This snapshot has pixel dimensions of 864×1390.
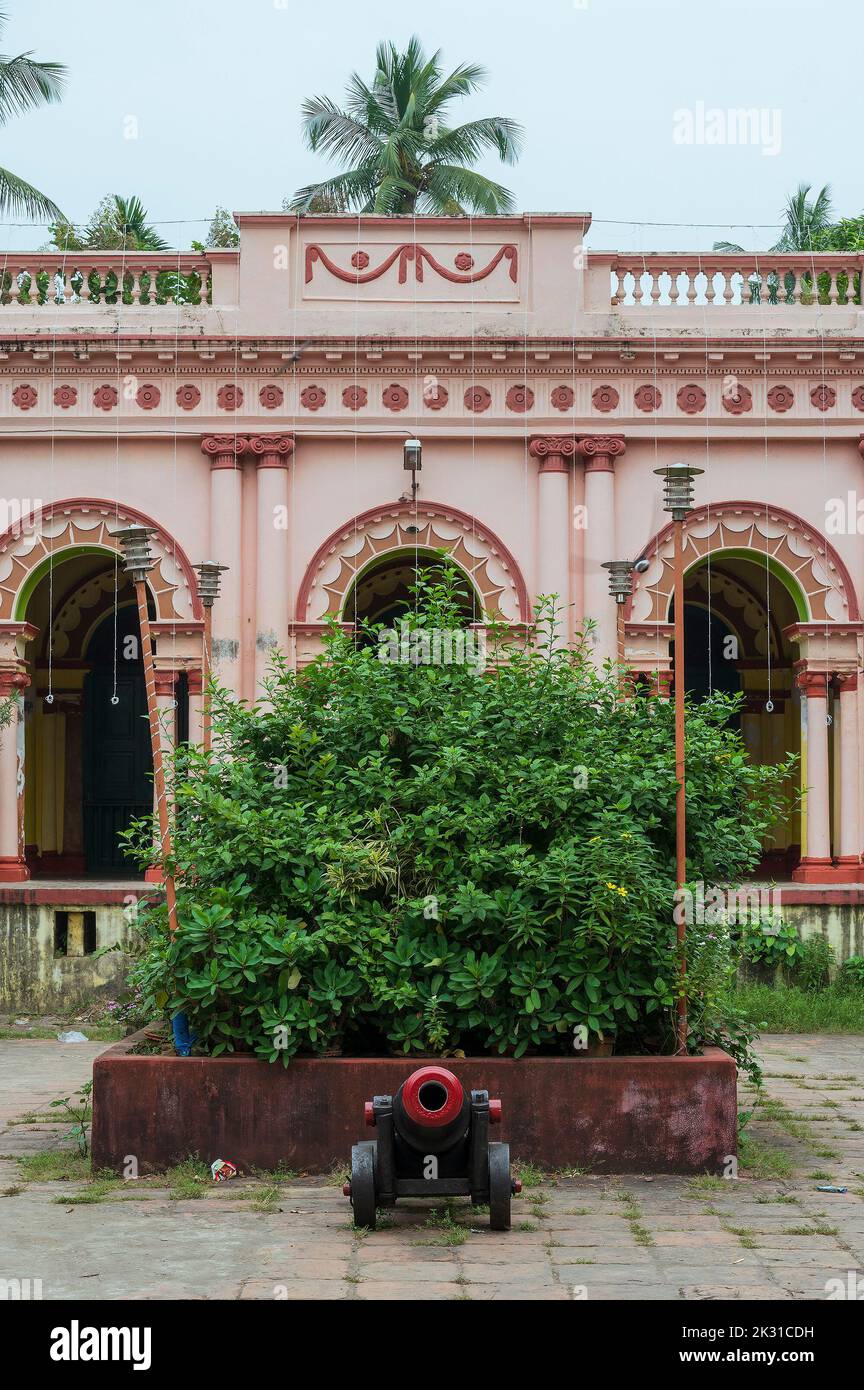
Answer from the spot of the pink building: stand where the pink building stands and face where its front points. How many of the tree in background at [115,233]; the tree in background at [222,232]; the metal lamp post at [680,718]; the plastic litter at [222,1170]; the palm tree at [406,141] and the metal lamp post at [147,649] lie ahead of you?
3

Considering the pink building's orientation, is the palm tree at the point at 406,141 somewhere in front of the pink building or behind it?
behind

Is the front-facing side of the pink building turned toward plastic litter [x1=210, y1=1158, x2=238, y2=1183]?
yes

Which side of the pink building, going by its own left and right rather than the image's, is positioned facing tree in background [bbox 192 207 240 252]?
back

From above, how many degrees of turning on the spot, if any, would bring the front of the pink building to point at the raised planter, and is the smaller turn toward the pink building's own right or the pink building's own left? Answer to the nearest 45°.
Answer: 0° — it already faces it

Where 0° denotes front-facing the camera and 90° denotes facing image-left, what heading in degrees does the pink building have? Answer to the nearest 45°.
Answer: approximately 0°
